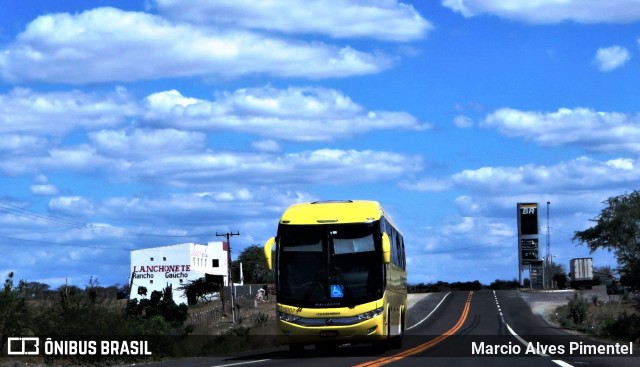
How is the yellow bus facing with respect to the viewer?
toward the camera
